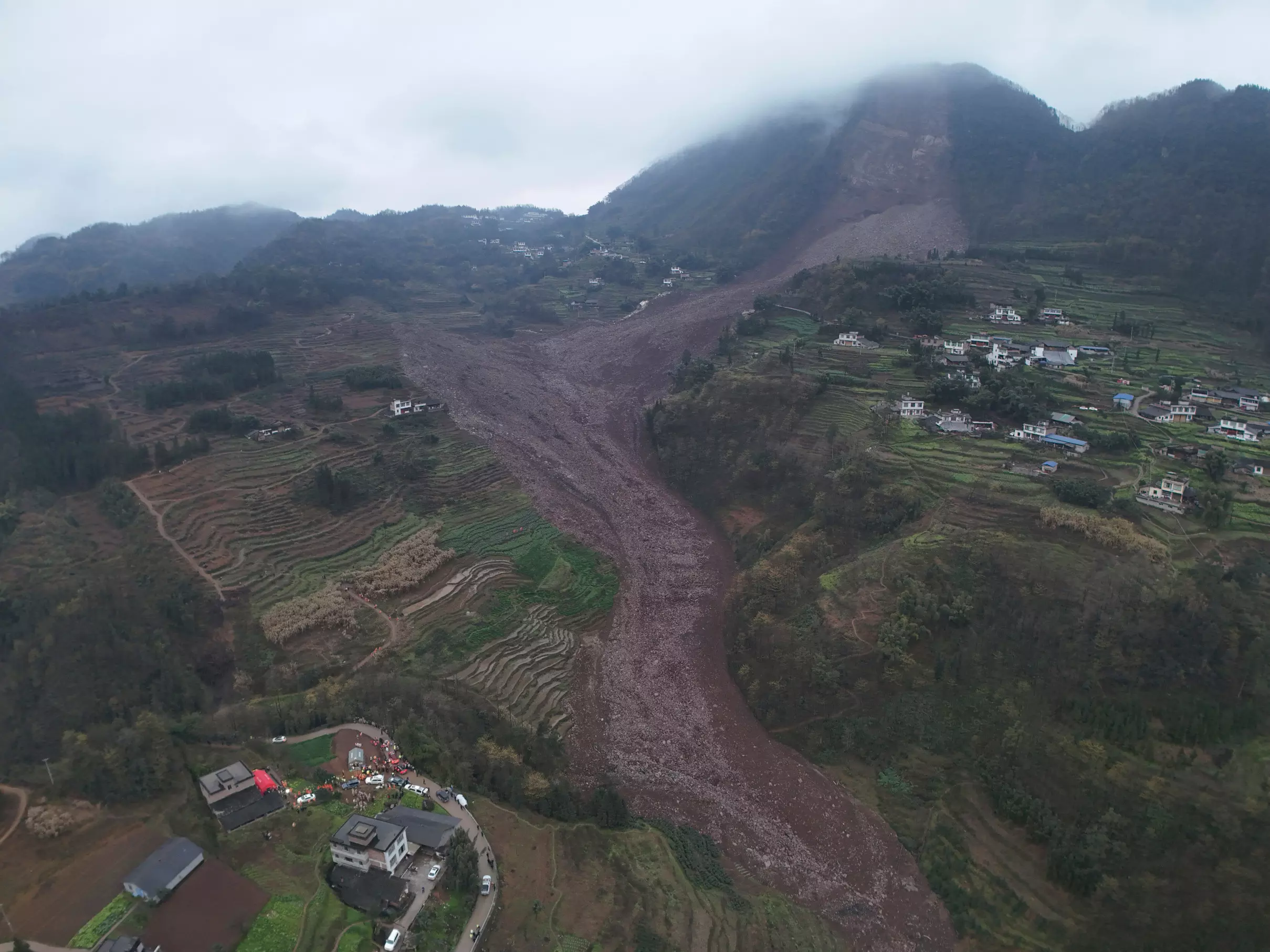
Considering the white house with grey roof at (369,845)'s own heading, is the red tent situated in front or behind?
behind

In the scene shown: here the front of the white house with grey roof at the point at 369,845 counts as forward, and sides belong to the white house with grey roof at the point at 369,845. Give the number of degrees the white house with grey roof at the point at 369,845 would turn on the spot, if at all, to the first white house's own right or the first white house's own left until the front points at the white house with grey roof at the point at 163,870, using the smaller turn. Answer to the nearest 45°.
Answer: approximately 135° to the first white house's own right

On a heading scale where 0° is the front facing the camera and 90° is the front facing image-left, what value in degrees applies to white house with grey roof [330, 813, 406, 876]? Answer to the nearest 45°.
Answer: approximately 315°
